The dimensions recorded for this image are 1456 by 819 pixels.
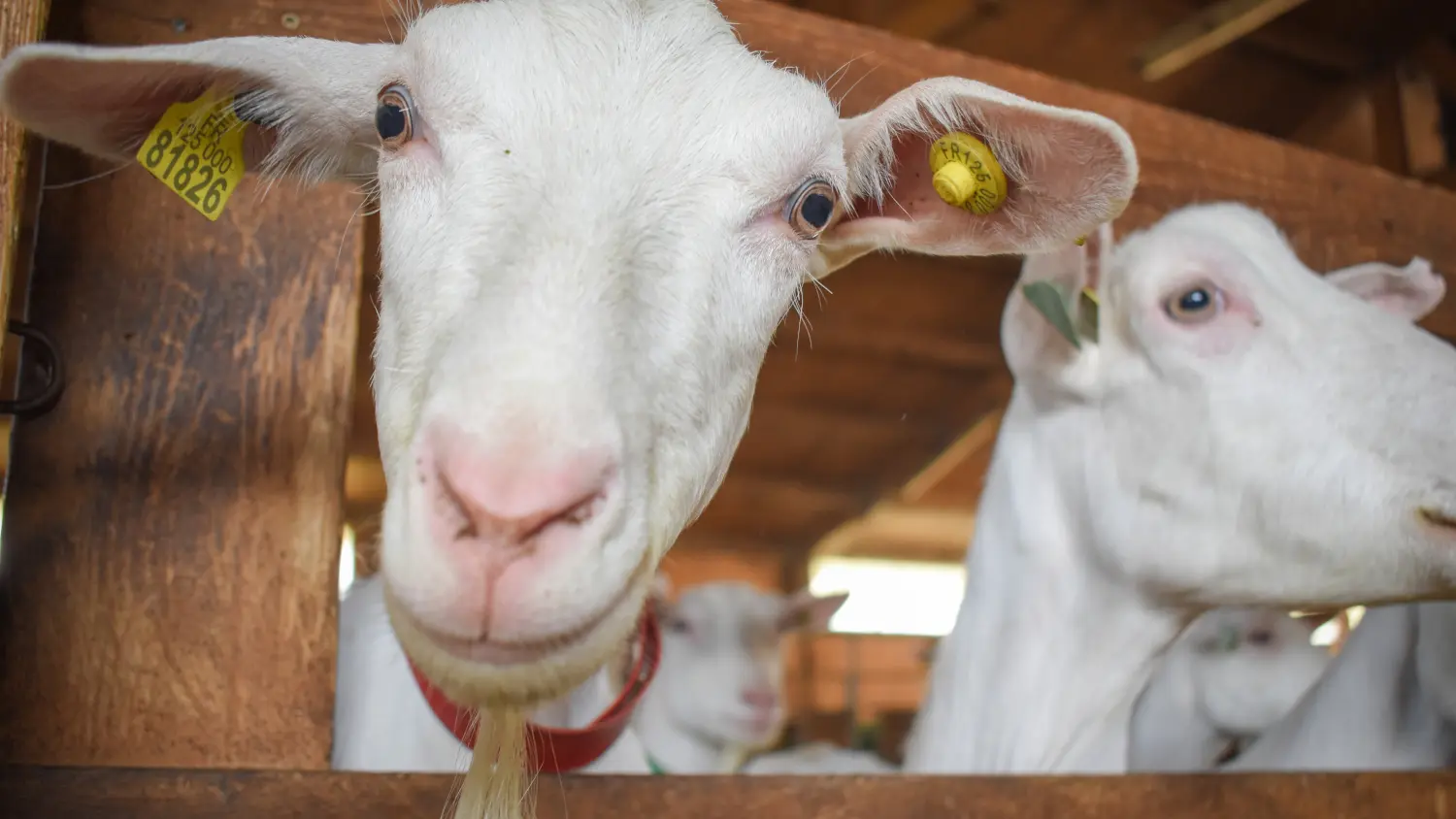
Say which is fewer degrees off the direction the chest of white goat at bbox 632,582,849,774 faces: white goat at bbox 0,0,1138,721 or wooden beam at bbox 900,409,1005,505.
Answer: the white goat

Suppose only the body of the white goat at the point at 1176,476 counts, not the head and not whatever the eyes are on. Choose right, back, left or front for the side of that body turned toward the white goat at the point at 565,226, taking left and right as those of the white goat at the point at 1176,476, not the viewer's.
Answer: right

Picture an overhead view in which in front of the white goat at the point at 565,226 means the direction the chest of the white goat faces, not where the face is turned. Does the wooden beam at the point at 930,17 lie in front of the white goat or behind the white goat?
behind
